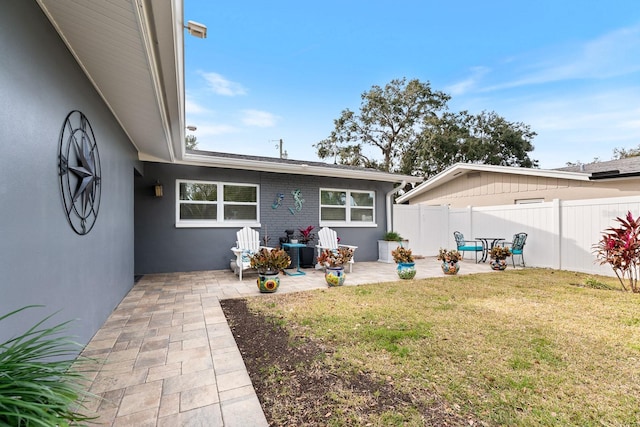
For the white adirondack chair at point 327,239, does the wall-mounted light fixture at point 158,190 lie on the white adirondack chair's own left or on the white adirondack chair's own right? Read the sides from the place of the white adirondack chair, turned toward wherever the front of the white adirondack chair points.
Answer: on the white adirondack chair's own right

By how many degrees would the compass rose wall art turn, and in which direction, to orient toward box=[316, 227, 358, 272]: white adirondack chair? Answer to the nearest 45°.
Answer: approximately 90° to its left

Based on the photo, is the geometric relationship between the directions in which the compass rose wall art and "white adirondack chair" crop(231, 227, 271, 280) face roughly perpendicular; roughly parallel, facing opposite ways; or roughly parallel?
roughly perpendicular

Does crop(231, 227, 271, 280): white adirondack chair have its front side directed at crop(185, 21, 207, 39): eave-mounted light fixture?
yes

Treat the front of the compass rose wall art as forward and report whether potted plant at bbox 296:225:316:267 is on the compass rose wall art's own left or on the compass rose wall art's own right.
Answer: on the compass rose wall art's own left

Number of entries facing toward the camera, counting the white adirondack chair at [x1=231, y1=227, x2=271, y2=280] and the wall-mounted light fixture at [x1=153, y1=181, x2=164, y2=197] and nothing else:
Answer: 2

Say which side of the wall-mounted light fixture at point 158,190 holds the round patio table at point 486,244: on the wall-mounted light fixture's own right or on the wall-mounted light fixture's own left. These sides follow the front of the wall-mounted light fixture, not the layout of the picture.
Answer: on the wall-mounted light fixture's own left

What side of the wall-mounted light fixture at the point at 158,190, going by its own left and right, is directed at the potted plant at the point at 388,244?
left

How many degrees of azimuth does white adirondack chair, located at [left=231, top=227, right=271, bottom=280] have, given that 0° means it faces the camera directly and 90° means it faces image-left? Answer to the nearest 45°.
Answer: approximately 0°

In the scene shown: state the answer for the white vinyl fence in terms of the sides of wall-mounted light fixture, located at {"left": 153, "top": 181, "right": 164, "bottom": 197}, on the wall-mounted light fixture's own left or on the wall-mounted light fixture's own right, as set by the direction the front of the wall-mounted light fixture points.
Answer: on the wall-mounted light fixture's own left
